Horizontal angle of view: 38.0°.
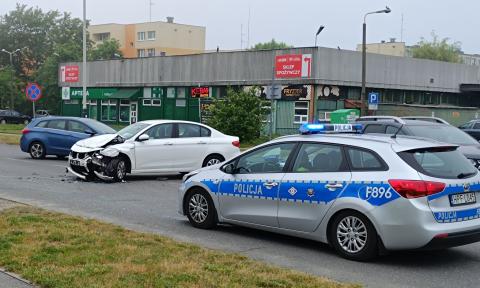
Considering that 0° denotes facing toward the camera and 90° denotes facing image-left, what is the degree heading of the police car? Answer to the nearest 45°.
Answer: approximately 135°

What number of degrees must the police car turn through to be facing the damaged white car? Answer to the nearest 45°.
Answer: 0° — it already faces it

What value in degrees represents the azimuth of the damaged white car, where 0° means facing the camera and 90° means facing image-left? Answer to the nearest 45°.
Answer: approximately 45°

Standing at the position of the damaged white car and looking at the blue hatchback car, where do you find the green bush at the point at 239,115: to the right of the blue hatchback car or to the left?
right

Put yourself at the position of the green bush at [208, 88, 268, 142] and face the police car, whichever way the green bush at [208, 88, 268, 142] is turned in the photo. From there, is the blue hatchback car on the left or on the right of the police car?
right

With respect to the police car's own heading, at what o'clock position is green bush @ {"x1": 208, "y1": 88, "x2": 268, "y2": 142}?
The green bush is roughly at 1 o'clock from the police car.

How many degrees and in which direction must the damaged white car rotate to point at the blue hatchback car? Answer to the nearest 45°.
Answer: approximately 90° to its right

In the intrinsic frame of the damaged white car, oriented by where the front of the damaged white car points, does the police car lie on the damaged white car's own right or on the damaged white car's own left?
on the damaged white car's own left
